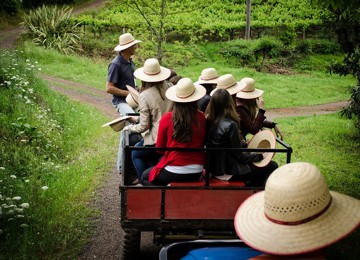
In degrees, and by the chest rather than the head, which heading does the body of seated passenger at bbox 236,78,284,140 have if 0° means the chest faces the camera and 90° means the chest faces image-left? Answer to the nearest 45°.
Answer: approximately 225°

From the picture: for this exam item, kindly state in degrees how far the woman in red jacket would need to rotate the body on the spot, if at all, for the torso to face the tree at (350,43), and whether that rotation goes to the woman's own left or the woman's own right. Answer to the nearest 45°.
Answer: approximately 90° to the woman's own right

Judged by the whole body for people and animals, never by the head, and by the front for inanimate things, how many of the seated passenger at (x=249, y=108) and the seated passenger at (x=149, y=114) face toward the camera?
0

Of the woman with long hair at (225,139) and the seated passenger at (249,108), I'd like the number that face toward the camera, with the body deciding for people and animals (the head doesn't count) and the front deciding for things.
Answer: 0

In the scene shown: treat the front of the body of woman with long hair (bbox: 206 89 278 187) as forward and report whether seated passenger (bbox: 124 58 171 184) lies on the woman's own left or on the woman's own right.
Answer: on the woman's own left

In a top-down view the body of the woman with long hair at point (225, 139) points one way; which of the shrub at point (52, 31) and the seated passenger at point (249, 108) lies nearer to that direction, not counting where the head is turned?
the seated passenger

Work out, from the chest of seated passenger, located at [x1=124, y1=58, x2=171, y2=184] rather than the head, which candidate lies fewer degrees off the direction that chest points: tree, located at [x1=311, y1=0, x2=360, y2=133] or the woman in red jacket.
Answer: the tree

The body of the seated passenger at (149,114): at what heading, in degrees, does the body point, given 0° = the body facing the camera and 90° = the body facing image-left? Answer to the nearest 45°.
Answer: approximately 135°

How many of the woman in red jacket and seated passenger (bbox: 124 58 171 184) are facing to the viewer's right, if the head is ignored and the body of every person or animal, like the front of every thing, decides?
0

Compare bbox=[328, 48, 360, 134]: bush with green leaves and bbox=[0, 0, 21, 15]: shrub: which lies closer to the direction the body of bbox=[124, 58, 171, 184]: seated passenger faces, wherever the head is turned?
the shrub
